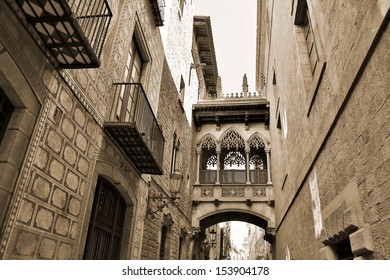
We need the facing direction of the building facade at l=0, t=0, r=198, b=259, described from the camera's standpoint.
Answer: facing the viewer and to the right of the viewer

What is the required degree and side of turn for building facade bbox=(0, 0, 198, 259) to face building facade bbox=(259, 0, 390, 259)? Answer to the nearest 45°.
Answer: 0° — it already faces it
